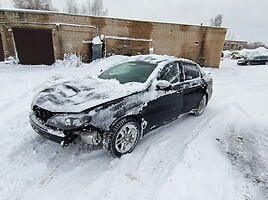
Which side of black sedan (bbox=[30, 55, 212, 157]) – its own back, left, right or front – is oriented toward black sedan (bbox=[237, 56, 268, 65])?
back

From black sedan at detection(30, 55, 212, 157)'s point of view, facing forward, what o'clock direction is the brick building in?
The brick building is roughly at 4 o'clock from the black sedan.

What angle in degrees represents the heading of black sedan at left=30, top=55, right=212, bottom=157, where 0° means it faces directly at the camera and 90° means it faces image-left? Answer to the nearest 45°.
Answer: approximately 45°
